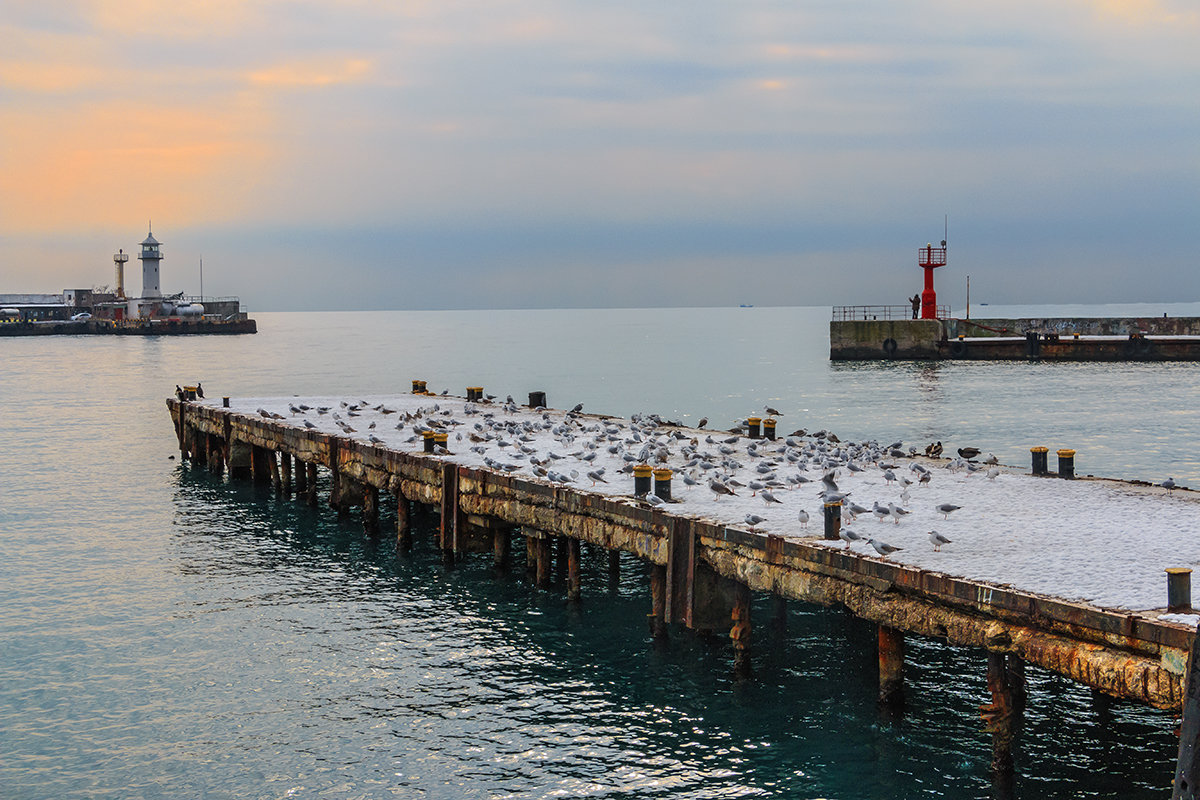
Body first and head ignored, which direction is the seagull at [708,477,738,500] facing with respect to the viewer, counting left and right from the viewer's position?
facing to the left of the viewer
